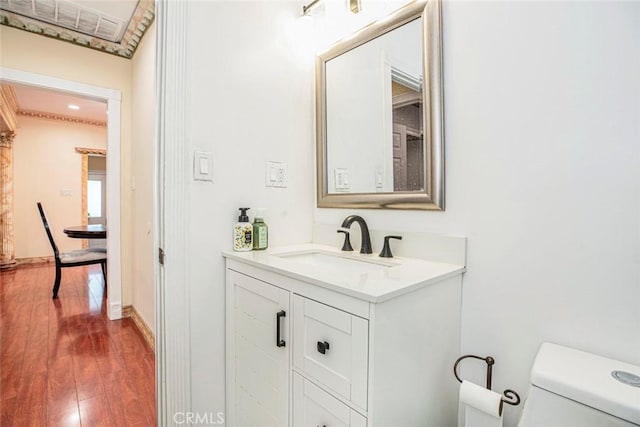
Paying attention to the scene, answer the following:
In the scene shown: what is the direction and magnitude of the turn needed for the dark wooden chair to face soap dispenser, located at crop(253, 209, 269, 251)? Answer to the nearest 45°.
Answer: approximately 90° to its right

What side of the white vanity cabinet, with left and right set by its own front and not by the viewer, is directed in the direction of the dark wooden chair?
right

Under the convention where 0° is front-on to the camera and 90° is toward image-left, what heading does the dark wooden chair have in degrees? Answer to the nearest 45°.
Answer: approximately 270°

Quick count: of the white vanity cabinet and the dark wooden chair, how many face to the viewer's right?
1

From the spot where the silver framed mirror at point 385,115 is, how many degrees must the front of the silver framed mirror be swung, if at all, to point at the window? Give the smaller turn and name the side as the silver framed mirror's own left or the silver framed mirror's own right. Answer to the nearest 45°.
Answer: approximately 90° to the silver framed mirror's own right

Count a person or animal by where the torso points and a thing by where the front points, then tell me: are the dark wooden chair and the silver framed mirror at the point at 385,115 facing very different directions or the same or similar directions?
very different directions

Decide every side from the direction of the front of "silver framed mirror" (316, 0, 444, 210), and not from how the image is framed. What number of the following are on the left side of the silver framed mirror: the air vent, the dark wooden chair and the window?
0

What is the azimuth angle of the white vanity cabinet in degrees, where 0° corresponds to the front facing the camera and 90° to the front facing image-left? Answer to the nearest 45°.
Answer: approximately 45°

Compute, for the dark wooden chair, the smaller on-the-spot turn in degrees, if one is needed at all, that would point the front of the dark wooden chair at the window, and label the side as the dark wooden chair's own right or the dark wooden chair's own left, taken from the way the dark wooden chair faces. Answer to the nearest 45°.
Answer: approximately 90° to the dark wooden chair's own left

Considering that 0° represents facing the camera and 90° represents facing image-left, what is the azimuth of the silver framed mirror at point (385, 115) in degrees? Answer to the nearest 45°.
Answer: approximately 45°

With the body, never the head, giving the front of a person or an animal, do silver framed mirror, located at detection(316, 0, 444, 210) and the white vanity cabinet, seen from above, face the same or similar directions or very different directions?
same or similar directions

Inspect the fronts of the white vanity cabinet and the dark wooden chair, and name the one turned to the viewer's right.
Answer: the dark wooden chair

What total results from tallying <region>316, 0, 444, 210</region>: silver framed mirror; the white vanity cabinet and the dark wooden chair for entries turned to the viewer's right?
1
